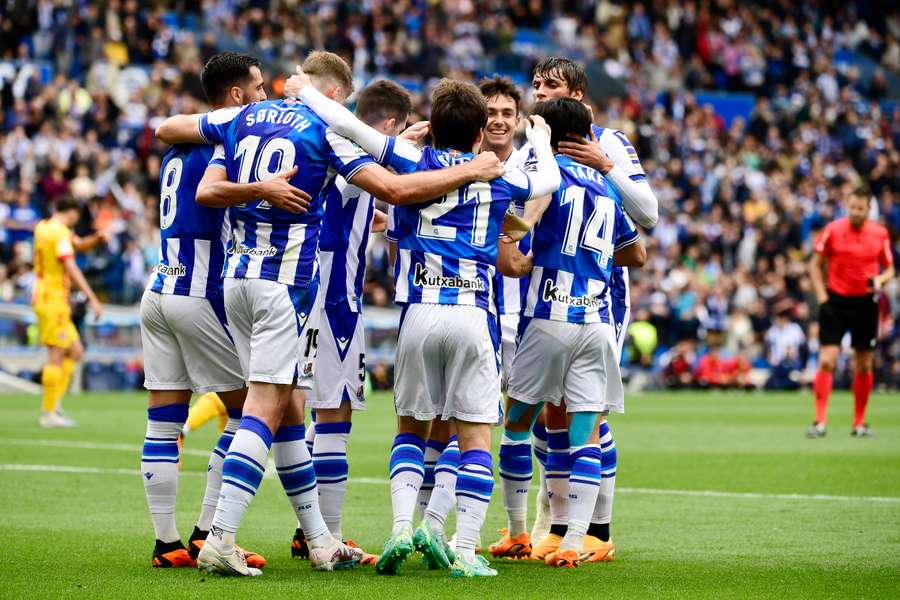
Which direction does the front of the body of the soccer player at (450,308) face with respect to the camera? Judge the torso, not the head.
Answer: away from the camera

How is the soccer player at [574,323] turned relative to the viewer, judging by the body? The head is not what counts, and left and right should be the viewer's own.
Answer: facing away from the viewer and to the left of the viewer

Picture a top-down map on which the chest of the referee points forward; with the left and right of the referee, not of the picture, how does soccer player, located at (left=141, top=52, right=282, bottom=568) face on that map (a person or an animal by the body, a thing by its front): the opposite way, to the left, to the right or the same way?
the opposite way
